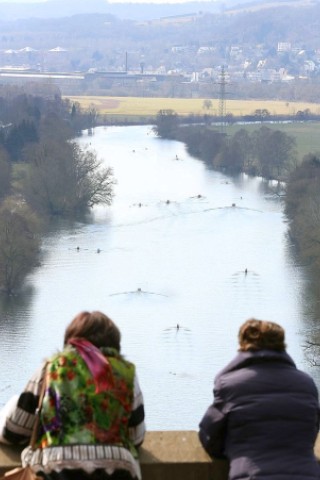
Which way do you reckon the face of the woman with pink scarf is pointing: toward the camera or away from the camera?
away from the camera

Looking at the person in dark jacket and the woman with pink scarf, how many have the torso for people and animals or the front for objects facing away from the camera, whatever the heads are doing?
2

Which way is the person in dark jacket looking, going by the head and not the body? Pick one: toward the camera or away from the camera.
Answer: away from the camera

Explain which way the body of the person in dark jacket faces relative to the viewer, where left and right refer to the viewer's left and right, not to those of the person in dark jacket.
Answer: facing away from the viewer

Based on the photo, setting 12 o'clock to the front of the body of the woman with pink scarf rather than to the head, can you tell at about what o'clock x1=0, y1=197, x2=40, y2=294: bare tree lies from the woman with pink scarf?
The bare tree is roughly at 12 o'clock from the woman with pink scarf.

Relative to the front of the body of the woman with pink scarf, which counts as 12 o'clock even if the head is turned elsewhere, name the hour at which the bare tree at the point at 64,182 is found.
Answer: The bare tree is roughly at 12 o'clock from the woman with pink scarf.

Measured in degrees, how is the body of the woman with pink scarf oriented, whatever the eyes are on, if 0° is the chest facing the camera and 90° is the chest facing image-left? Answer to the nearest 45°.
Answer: approximately 180°
